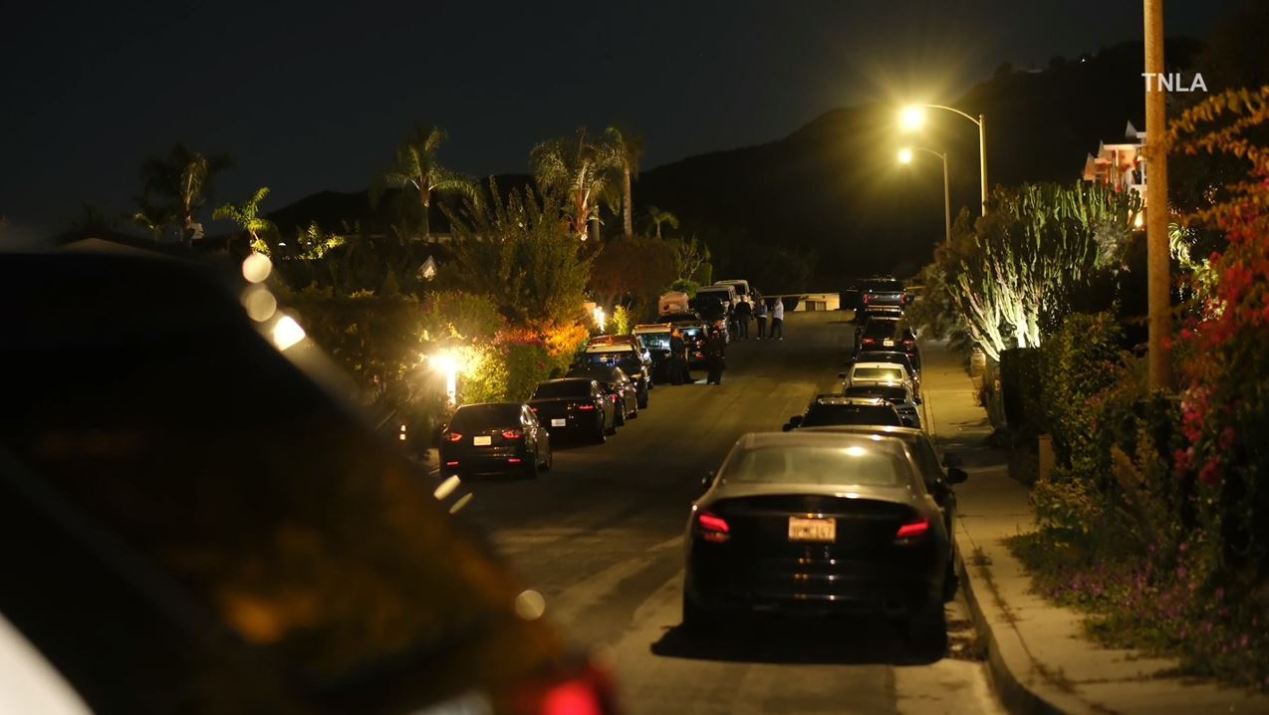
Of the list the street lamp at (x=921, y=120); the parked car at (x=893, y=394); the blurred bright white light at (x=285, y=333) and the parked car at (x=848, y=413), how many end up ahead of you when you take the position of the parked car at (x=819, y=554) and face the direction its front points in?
3

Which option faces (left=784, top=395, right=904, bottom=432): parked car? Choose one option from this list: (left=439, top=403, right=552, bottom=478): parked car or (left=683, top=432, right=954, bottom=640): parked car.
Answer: (left=683, top=432, right=954, bottom=640): parked car

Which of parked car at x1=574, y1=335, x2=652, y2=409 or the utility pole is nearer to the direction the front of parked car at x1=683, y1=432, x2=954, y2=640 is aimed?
the parked car

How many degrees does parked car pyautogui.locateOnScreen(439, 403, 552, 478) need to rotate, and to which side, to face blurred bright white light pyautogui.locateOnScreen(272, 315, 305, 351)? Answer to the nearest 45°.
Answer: approximately 180°

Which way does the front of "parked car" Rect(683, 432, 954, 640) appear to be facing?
away from the camera

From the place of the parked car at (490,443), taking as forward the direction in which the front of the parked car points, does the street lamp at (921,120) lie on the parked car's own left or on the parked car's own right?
on the parked car's own right

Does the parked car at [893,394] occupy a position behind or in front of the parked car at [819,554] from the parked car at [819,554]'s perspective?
in front

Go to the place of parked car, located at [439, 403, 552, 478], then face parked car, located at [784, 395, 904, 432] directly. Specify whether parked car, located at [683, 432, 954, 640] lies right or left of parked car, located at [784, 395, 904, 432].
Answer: right

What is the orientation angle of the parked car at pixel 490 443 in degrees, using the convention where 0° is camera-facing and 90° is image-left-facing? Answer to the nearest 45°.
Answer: approximately 180°

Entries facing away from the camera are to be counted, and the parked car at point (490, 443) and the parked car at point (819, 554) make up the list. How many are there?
2

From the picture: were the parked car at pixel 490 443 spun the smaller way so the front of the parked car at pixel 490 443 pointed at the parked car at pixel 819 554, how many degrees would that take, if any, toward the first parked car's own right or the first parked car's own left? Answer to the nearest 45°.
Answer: approximately 180°

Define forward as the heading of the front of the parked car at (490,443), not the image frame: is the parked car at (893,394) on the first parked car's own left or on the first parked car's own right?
on the first parked car's own right
